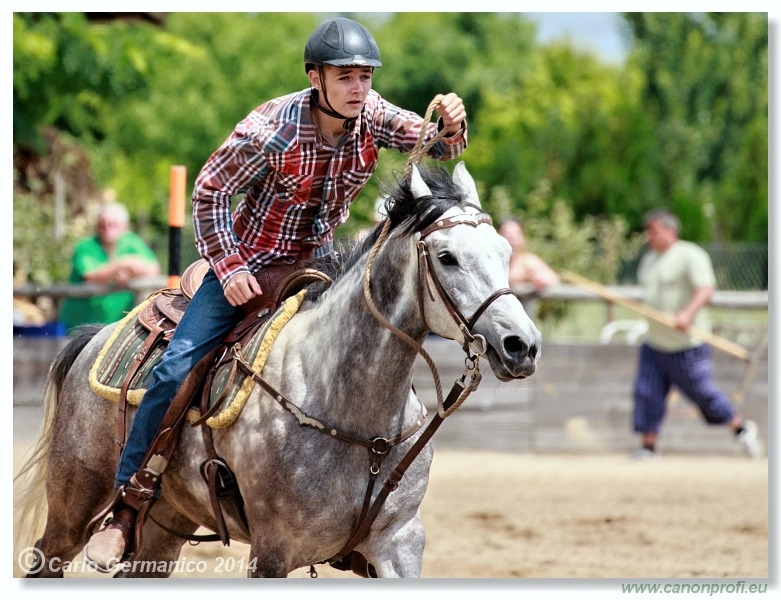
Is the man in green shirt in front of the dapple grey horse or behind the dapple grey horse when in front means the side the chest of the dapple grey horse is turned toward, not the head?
behind

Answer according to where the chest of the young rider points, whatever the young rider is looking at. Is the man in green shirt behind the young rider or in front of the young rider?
behind

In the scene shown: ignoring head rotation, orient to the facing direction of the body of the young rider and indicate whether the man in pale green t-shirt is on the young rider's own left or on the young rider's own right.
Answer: on the young rider's own left

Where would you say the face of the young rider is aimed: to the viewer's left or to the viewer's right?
to the viewer's right

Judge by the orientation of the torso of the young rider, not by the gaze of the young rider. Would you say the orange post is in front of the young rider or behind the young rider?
behind

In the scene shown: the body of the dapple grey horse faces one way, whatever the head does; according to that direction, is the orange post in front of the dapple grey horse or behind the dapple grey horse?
behind

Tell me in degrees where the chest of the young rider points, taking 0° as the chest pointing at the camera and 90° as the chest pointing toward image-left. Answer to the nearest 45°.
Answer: approximately 315°

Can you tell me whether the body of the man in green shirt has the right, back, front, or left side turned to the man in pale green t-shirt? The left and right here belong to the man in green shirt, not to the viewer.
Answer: left
